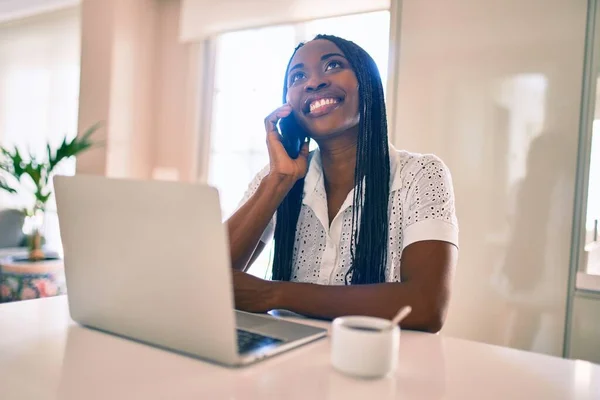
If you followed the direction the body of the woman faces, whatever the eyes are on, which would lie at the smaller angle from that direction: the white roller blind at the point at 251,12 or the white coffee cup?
the white coffee cup

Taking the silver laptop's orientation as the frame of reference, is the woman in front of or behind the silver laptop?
in front

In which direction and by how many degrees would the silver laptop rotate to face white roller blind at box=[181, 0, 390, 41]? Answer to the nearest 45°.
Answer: approximately 45° to its left

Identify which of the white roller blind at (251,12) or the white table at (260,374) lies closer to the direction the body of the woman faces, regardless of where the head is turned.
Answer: the white table

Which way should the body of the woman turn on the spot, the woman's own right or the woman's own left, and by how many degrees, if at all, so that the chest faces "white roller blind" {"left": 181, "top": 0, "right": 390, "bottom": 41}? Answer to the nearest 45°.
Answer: approximately 135° to the woman's own right

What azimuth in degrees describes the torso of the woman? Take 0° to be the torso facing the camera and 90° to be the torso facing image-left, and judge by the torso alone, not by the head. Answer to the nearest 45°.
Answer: approximately 45°

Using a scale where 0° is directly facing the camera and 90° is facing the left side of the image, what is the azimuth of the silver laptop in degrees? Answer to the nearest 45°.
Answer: approximately 225°

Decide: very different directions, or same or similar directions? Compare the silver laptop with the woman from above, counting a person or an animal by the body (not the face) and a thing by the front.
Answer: very different directions
